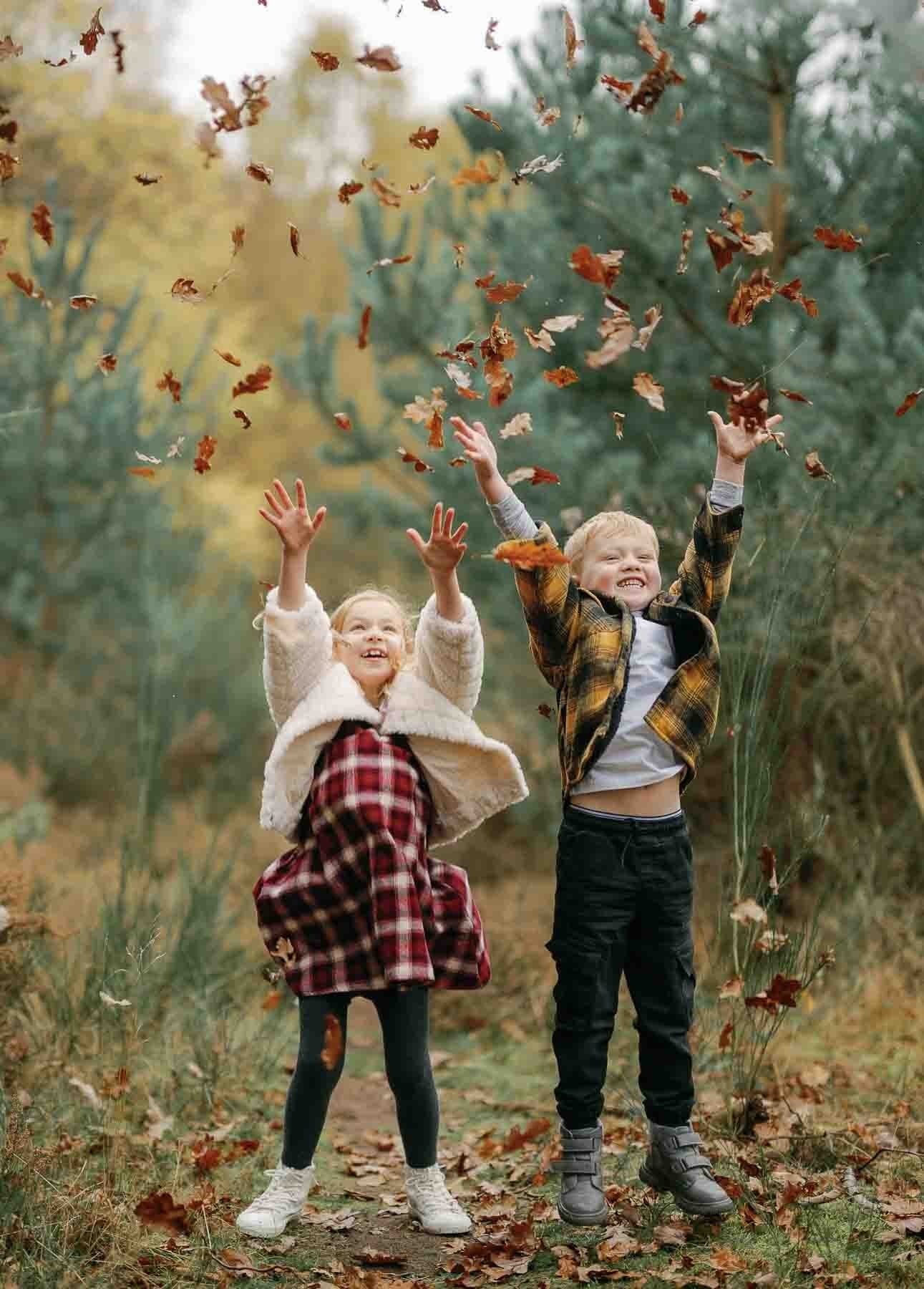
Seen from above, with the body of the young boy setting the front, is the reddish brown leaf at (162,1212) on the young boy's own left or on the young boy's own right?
on the young boy's own right

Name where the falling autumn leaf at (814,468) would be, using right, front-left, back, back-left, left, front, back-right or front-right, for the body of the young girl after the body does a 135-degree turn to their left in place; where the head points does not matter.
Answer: front-right

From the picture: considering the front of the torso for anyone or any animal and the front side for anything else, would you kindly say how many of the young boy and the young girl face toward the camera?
2

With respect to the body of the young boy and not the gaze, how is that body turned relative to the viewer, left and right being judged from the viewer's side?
facing the viewer

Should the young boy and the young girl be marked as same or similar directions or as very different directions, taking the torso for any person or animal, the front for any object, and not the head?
same or similar directions

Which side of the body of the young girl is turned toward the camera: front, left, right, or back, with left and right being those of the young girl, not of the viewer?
front
